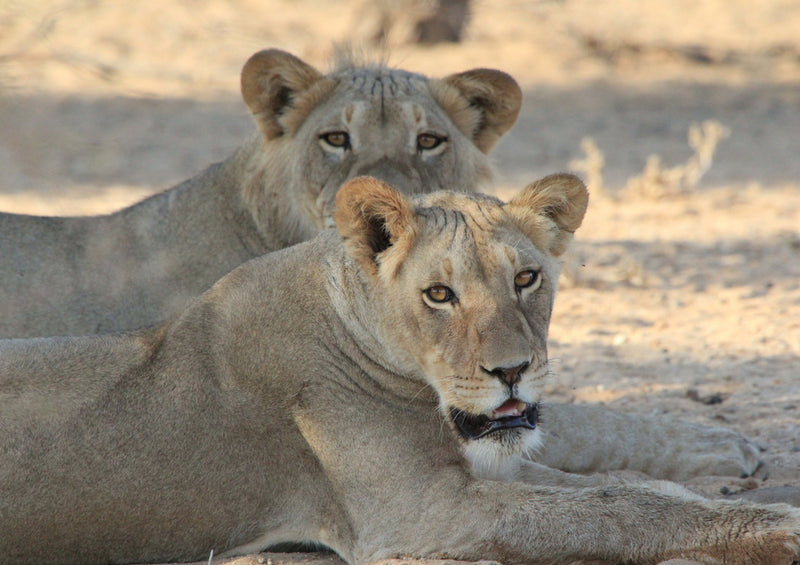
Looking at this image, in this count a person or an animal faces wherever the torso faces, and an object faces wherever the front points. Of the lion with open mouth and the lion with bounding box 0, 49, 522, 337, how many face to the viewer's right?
2

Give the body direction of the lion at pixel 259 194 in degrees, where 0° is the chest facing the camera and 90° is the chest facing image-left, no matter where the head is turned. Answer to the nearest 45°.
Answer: approximately 270°

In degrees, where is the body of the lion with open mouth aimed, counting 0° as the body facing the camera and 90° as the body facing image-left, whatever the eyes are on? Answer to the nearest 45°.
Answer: approximately 270°
